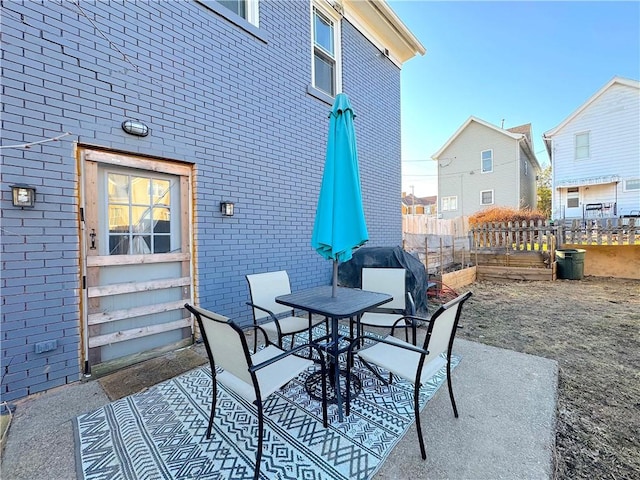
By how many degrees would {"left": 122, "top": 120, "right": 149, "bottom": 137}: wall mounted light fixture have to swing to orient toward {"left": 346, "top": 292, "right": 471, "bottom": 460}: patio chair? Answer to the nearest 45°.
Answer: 0° — it already faces it

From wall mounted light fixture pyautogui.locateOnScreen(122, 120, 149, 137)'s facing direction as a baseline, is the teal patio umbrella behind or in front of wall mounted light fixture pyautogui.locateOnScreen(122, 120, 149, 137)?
in front

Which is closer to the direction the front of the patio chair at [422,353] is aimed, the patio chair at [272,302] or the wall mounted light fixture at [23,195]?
the patio chair

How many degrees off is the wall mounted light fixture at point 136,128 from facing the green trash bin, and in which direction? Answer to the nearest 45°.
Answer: approximately 45° to its left

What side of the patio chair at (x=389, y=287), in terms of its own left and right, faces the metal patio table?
front

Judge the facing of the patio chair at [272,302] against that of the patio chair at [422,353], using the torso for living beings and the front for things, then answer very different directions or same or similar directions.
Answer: very different directions

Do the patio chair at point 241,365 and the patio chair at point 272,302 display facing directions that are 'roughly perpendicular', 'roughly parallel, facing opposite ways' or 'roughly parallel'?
roughly perpendicular

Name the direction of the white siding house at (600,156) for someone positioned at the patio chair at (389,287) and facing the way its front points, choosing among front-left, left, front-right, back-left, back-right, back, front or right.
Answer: back

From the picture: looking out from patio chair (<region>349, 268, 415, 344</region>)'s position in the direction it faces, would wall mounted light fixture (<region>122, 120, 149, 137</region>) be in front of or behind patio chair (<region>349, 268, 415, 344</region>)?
in front

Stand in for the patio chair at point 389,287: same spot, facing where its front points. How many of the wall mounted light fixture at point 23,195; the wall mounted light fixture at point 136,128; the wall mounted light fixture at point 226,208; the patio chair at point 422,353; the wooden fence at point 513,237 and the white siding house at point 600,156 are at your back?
2

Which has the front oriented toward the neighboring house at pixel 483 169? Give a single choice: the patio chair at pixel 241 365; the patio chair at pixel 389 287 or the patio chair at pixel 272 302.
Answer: the patio chair at pixel 241 365

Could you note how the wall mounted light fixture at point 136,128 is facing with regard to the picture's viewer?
facing the viewer and to the right of the viewer

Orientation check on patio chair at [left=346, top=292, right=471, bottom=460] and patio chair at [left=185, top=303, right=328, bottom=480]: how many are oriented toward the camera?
0

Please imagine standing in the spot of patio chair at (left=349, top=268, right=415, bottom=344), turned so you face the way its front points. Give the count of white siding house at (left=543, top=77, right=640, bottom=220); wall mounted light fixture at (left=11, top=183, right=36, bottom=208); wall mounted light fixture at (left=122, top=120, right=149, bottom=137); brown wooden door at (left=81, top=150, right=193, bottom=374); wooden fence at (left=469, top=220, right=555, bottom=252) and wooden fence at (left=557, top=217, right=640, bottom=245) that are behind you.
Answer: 3

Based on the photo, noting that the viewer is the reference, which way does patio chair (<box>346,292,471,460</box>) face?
facing away from the viewer and to the left of the viewer

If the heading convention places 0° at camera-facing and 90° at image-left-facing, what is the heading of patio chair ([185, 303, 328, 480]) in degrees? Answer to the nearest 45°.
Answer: approximately 225°

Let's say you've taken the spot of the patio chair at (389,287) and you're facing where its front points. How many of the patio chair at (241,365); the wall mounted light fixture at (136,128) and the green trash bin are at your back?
1

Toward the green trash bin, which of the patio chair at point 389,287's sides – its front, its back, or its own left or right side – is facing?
back

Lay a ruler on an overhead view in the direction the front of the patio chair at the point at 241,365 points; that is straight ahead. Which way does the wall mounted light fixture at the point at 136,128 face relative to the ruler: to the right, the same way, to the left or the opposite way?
to the right

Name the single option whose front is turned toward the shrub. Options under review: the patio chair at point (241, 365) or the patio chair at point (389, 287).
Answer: the patio chair at point (241, 365)
